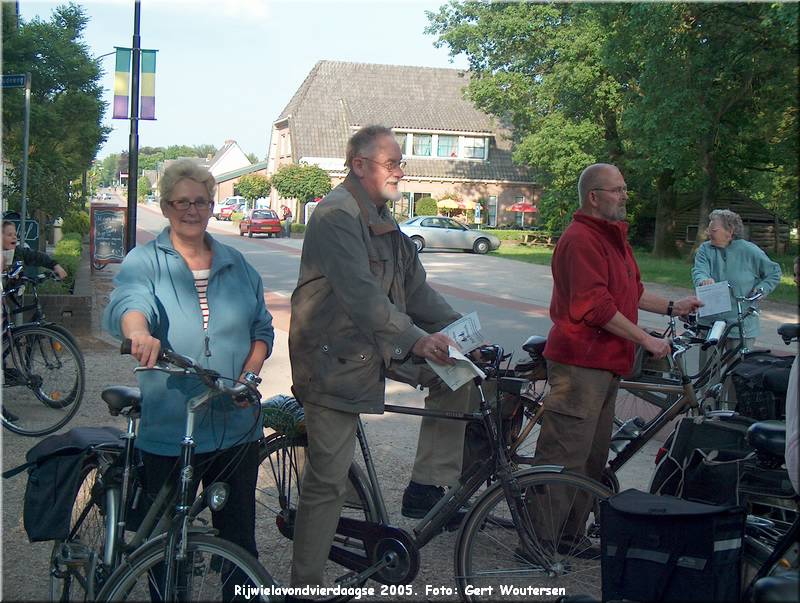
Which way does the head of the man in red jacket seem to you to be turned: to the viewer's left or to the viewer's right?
to the viewer's right

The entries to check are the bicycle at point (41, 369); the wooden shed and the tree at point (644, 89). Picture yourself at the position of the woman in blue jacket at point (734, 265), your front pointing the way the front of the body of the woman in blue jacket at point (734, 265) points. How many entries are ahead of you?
1

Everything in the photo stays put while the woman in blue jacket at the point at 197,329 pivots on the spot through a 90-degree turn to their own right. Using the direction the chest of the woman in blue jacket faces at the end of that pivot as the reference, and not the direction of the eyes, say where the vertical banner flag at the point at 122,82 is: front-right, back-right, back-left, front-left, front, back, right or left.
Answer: right

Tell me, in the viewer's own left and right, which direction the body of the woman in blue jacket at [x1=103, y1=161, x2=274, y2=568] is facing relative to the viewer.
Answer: facing the viewer

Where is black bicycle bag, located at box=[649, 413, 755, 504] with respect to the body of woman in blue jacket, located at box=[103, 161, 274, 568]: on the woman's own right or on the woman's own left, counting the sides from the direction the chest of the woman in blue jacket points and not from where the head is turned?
on the woman's own left

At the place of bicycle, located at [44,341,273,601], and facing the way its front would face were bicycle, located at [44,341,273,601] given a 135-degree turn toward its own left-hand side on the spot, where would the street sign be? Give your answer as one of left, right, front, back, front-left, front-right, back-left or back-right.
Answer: front

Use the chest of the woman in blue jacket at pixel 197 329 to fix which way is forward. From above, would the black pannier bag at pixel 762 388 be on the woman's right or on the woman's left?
on the woman's left

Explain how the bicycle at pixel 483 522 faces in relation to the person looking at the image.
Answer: facing to the right of the viewer

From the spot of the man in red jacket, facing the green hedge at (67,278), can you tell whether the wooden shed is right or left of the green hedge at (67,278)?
right

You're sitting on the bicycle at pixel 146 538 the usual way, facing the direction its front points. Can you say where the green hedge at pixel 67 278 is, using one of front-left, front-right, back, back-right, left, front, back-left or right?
back-left

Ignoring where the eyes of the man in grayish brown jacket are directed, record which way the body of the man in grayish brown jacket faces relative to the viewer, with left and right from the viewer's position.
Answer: facing to the right of the viewer

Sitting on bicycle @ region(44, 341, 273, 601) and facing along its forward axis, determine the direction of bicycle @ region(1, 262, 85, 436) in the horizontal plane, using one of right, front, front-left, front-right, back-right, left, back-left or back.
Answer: back-left

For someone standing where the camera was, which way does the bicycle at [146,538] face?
facing the viewer and to the right of the viewer

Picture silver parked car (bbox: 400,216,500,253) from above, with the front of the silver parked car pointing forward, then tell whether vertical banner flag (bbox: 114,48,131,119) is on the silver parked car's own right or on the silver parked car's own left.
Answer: on the silver parked car's own right

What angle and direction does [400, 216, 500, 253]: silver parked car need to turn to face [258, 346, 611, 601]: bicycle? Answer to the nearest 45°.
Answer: approximately 90° to its right

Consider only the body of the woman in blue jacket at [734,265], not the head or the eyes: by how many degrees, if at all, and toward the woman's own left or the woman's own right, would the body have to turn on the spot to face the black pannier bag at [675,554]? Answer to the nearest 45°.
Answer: approximately 45° to the woman's own left

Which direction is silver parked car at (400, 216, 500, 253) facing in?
to the viewer's right

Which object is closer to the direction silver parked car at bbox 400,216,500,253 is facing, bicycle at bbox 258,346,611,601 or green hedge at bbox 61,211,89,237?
the bicycle

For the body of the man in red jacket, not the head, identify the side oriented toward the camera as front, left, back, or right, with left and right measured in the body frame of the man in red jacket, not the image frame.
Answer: right

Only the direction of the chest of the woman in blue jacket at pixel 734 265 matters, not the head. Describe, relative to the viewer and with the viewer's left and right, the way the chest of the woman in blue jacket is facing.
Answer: facing the viewer and to the left of the viewer
